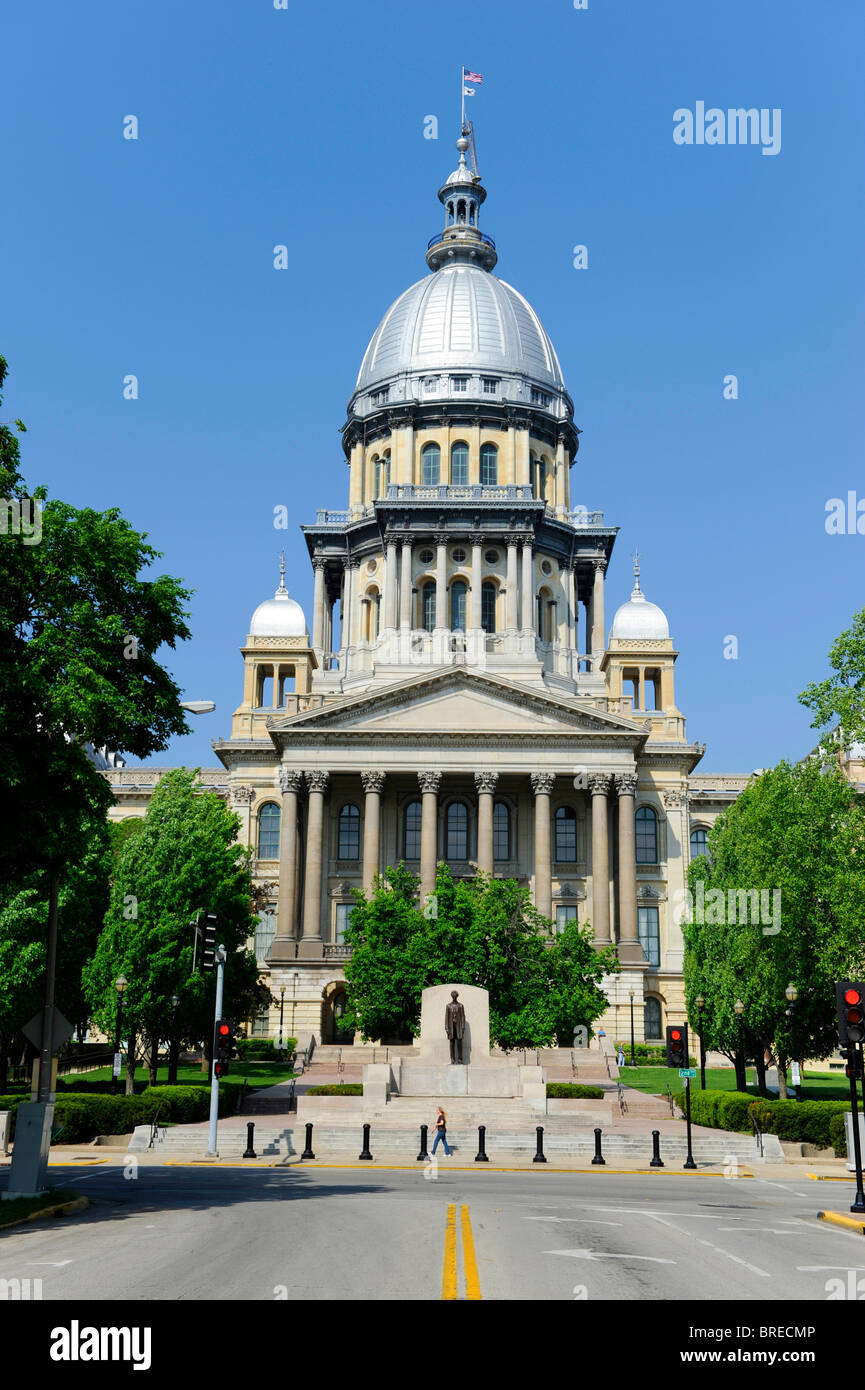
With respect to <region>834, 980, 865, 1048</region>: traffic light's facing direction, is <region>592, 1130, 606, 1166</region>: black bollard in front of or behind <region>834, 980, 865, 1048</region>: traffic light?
behind

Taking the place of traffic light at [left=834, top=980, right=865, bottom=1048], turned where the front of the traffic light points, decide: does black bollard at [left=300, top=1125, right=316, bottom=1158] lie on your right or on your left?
on your right

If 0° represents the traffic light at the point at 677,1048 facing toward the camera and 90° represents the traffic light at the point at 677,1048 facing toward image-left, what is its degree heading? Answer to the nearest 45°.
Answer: approximately 0°

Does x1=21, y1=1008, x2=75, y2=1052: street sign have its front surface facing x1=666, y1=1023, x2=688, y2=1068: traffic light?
no

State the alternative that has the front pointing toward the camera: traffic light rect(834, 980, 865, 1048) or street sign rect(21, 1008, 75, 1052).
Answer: the traffic light

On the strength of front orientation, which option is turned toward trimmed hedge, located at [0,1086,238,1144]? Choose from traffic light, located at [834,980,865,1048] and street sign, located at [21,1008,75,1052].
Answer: the street sign

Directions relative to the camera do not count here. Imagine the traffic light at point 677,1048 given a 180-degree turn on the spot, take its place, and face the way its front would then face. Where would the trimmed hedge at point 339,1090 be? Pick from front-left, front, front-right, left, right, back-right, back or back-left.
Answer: front-left

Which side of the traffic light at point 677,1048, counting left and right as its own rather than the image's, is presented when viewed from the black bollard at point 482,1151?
right

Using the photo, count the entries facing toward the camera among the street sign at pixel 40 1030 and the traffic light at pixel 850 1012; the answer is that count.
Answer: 1

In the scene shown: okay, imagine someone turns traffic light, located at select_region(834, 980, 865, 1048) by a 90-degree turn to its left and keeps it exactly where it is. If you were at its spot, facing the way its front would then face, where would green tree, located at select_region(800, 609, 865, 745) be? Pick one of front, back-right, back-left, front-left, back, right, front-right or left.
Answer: left

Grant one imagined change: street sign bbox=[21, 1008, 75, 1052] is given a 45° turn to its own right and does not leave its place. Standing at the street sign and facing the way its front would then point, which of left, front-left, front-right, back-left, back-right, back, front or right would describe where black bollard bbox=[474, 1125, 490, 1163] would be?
front

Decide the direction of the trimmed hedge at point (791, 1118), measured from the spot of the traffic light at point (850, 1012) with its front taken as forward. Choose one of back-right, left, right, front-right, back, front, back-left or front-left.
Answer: back

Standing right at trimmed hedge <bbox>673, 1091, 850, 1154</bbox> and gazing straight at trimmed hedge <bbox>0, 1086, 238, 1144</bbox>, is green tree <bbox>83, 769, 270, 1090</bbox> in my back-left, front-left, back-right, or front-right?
front-right

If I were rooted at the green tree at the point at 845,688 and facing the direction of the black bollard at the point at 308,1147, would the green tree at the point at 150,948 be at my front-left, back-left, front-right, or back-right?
front-right

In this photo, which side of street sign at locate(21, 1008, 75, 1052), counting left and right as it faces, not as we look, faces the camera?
back

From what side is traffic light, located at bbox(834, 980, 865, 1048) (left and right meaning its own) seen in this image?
front

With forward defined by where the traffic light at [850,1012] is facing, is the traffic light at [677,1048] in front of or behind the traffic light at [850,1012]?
behind

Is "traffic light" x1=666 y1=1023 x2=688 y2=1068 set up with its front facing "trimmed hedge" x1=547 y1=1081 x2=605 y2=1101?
no
